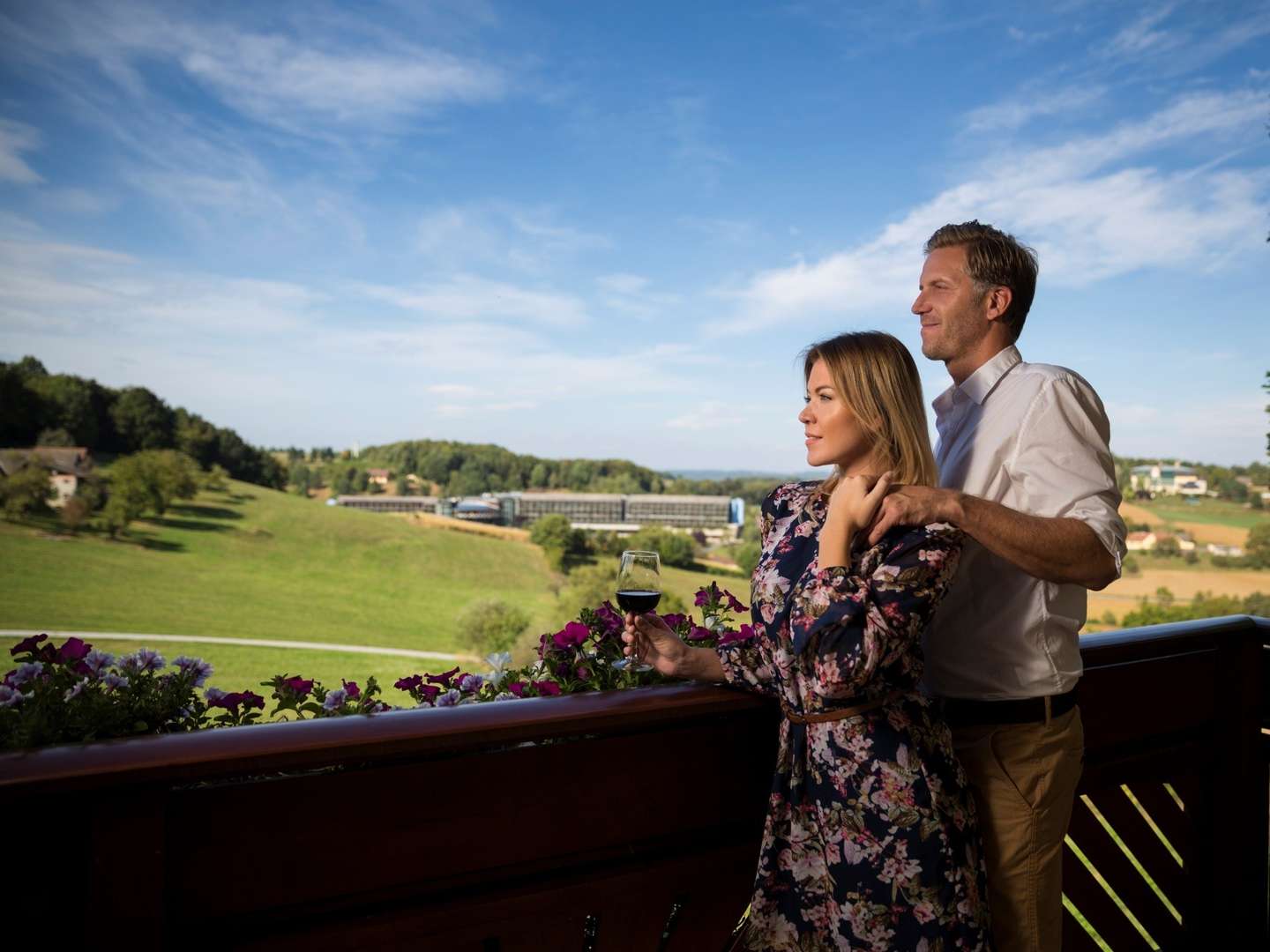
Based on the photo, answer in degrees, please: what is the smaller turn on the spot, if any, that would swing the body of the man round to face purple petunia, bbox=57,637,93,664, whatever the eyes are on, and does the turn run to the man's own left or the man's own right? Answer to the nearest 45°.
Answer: approximately 45° to the man's own left

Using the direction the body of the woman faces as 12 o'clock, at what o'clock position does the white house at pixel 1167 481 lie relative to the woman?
The white house is roughly at 5 o'clock from the woman.

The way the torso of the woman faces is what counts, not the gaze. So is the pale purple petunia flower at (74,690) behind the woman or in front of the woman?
in front

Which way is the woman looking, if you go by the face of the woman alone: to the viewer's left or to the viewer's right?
to the viewer's left

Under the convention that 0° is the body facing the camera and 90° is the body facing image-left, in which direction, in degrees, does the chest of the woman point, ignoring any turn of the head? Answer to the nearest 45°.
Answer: approximately 45°

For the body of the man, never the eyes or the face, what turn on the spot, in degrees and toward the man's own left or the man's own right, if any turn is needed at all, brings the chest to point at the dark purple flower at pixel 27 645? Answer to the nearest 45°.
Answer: approximately 45° to the man's own left

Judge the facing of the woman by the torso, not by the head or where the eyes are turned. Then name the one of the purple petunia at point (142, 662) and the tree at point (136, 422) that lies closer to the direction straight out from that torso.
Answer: the purple petunia

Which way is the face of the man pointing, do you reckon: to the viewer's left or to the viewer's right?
to the viewer's left

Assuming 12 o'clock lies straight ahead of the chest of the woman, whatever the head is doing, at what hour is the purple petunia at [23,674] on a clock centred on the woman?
The purple petunia is roughly at 1 o'clock from the woman.

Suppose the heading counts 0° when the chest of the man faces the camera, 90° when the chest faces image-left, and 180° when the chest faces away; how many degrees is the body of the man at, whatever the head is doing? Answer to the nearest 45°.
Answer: approximately 90°
